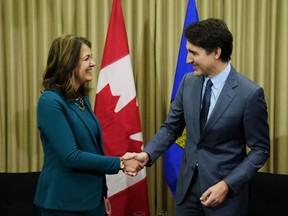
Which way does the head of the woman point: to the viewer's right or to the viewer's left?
to the viewer's right

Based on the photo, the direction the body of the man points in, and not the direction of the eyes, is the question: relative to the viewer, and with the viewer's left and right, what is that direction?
facing the viewer and to the left of the viewer

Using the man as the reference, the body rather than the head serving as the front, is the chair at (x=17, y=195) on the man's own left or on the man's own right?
on the man's own right

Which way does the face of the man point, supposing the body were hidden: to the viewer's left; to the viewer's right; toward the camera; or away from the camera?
to the viewer's left

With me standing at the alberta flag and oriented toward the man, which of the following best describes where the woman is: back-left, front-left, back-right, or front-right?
front-right
